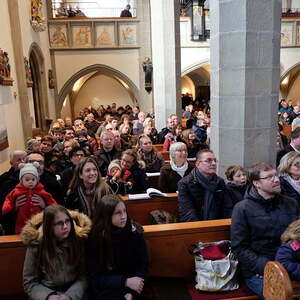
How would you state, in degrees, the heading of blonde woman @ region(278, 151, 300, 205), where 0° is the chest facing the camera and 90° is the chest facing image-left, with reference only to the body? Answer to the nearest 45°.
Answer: approximately 315°

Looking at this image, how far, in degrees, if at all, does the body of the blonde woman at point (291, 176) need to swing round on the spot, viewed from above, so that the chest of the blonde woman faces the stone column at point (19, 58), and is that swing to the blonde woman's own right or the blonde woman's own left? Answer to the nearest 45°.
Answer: approximately 180°

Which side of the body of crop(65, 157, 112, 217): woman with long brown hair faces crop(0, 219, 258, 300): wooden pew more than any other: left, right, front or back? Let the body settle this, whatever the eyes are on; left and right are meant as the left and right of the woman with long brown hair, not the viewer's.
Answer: front

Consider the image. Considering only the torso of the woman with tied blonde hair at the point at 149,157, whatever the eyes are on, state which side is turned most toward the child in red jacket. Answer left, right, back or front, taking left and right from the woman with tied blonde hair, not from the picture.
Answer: right

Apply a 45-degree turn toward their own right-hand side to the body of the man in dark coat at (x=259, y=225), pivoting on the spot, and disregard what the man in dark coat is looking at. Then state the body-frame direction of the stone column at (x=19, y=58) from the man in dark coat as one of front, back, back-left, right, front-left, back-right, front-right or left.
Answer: back-right

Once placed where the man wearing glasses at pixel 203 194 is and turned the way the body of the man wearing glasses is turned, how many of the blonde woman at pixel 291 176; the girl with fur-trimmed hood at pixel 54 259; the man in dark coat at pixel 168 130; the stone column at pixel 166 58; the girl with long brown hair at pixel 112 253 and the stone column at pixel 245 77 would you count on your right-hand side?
2

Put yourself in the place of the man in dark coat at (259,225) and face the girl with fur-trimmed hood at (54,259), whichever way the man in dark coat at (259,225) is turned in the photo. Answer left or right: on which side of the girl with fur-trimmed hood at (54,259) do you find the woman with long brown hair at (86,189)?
right

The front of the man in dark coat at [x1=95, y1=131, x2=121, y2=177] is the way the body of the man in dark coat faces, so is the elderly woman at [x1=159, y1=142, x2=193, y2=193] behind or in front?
in front

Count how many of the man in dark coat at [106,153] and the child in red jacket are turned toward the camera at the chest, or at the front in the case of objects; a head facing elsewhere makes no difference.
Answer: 2

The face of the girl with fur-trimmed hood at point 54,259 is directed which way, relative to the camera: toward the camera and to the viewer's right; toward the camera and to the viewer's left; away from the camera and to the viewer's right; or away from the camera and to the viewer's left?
toward the camera and to the viewer's right

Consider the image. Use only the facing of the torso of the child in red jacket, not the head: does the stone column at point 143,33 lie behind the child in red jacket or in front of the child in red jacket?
behind

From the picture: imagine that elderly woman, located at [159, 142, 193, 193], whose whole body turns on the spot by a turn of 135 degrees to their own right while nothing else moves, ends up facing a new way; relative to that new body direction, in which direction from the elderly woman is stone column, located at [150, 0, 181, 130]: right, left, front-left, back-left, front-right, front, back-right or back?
right

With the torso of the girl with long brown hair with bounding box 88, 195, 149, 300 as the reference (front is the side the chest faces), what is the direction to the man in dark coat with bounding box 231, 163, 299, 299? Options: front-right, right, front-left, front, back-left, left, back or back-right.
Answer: front-left

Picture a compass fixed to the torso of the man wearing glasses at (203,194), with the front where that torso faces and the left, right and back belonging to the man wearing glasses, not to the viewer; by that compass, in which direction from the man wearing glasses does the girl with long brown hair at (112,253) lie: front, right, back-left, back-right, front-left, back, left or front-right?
right
